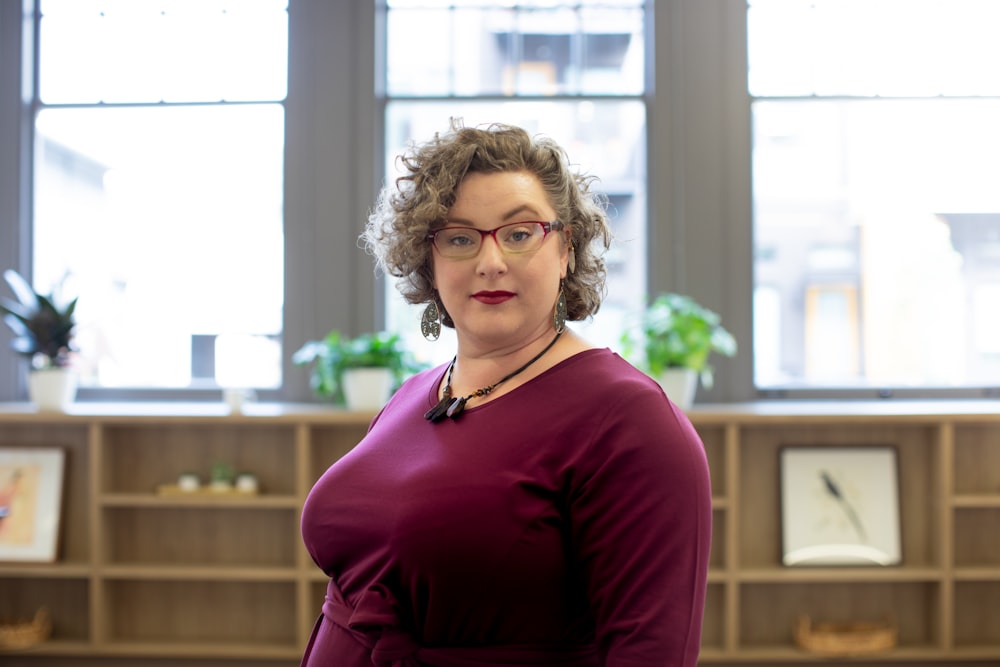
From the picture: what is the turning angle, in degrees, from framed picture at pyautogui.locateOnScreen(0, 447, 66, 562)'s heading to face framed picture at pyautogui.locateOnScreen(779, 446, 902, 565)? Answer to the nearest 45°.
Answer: approximately 45° to its left

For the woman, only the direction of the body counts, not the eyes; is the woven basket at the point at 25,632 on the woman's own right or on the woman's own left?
on the woman's own right

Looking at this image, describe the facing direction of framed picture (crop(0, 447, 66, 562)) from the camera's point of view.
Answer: facing the viewer

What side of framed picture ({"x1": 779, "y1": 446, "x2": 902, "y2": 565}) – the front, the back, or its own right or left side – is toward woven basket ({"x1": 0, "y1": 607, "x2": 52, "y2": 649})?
right

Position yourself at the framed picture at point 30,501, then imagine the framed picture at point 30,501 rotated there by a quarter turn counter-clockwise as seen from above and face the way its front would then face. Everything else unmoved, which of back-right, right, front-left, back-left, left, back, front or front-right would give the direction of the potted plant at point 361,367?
front-right

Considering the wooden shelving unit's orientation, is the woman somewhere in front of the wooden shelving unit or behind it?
in front

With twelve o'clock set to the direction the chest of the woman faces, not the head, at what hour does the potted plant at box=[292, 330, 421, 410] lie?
The potted plant is roughly at 4 o'clock from the woman.

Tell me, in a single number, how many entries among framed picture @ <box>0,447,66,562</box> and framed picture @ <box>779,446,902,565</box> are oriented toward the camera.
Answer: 2

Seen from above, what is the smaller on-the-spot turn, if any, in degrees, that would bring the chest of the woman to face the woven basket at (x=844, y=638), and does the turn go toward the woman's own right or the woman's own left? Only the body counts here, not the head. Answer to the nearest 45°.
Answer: approximately 180°

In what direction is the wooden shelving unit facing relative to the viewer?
toward the camera
